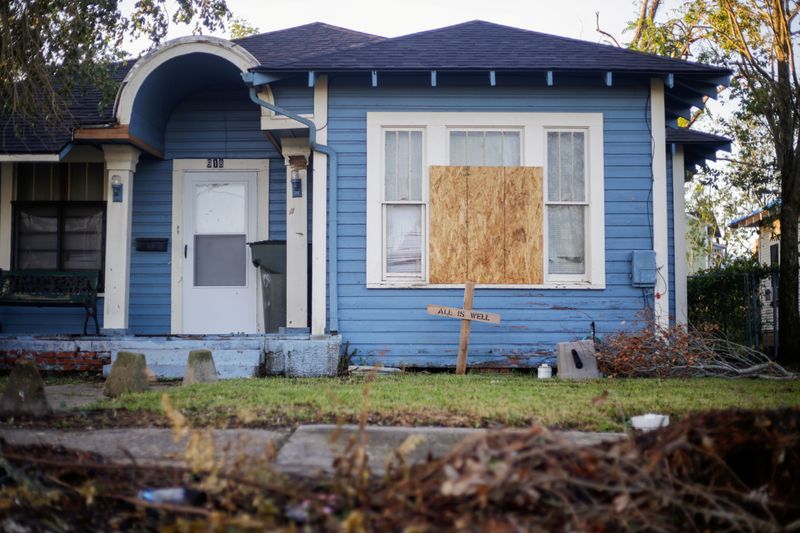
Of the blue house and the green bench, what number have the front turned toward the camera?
2

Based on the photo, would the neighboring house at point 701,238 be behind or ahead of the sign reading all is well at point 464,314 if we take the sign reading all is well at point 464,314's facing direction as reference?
behind

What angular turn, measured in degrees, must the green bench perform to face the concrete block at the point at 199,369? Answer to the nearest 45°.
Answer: approximately 45° to its left

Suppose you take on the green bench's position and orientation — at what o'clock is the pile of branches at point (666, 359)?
The pile of branches is roughly at 10 o'clock from the green bench.

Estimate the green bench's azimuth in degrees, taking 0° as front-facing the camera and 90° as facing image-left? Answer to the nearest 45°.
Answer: approximately 0°

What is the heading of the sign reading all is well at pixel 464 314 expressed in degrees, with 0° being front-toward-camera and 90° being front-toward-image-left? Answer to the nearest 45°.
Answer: approximately 0°

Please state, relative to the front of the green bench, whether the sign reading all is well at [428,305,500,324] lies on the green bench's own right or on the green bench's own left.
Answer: on the green bench's own left

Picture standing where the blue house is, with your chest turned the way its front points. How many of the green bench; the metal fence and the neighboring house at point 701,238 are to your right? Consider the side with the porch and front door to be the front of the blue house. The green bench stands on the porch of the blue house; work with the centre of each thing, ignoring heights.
1

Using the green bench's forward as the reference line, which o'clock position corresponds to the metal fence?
The metal fence is roughly at 9 o'clock from the green bench.
